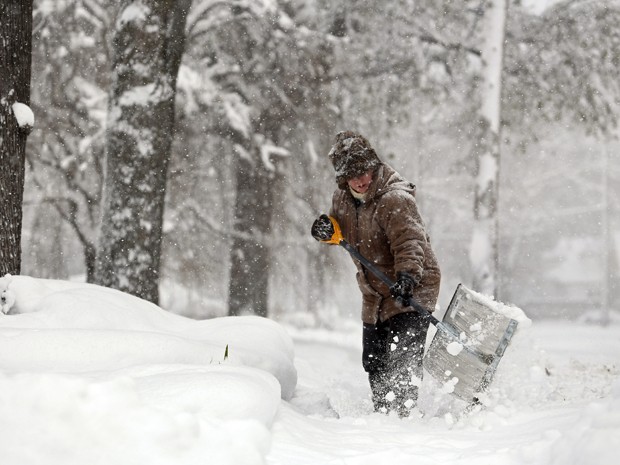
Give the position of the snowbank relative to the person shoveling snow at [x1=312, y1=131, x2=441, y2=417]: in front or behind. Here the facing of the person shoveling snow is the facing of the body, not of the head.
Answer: in front

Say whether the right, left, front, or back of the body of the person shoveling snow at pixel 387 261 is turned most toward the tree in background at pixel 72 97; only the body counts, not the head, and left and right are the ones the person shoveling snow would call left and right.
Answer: right

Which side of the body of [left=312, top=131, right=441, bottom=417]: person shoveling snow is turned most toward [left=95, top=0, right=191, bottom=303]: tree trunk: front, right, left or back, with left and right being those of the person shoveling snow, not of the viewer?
right

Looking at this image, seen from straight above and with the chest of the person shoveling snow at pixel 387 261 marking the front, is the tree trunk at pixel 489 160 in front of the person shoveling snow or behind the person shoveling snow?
behind

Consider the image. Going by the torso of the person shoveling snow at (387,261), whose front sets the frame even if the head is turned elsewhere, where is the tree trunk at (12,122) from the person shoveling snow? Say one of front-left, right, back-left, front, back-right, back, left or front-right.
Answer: front-right
